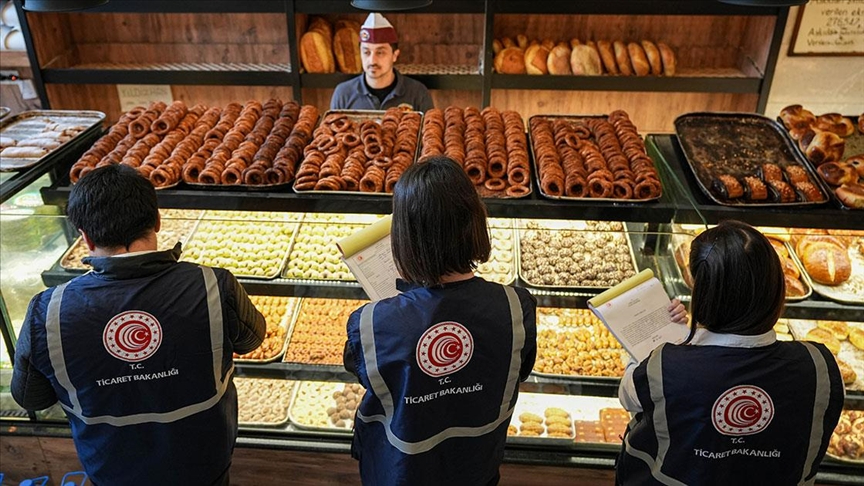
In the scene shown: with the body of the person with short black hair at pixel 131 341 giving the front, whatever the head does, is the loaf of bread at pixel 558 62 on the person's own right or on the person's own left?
on the person's own right

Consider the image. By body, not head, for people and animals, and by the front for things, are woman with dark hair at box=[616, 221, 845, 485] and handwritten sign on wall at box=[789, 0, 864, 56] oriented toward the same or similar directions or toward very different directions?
very different directions

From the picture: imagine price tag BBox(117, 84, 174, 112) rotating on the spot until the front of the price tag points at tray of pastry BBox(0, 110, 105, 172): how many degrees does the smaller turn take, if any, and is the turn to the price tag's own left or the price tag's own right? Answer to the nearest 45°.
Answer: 0° — it already faces it

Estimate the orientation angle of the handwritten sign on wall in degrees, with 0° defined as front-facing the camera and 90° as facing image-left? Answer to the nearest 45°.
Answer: approximately 0°

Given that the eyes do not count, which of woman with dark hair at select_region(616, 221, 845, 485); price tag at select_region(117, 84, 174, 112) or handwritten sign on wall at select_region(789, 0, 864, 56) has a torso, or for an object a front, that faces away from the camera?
the woman with dark hair

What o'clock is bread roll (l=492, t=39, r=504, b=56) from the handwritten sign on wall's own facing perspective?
The bread roll is roughly at 2 o'clock from the handwritten sign on wall.

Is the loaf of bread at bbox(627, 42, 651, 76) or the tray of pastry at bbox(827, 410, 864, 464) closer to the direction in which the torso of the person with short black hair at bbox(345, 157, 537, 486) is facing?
the loaf of bread

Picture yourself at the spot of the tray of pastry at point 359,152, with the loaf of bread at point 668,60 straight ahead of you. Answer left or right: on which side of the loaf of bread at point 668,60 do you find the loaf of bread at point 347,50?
left

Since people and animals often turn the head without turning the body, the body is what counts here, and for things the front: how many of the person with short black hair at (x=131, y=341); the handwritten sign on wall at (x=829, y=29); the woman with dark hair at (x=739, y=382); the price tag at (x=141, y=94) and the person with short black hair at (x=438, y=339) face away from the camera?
3

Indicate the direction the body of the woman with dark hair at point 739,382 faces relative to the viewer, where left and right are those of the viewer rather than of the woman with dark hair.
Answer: facing away from the viewer

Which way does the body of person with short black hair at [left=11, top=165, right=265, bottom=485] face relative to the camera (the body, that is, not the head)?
away from the camera

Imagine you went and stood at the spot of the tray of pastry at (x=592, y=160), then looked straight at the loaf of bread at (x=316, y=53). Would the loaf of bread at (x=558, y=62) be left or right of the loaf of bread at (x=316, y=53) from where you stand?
right

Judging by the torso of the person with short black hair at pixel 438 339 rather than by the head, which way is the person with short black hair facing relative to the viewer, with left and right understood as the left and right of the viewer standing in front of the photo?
facing away from the viewer

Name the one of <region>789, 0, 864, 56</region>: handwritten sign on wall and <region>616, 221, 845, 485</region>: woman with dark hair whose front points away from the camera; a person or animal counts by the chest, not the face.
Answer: the woman with dark hair

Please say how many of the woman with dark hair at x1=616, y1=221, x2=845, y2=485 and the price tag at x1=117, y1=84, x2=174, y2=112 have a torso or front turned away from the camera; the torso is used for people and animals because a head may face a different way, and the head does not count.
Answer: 1

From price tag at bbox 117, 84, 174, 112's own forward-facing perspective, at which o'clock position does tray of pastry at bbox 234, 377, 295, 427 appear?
The tray of pastry is roughly at 12 o'clock from the price tag.
